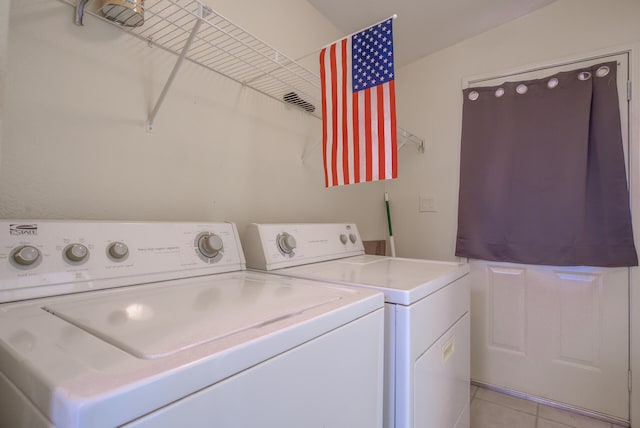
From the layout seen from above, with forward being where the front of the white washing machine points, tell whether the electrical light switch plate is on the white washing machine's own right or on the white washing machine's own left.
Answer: on the white washing machine's own left

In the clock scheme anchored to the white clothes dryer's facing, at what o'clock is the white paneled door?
The white paneled door is roughly at 9 o'clock from the white clothes dryer.

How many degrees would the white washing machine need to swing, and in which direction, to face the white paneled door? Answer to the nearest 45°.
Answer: approximately 45° to its left

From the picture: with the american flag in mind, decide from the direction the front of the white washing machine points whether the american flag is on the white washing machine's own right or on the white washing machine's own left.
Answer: on the white washing machine's own left

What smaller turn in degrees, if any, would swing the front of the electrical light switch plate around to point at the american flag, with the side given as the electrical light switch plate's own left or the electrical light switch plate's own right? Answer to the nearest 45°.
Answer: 0° — it already faces it

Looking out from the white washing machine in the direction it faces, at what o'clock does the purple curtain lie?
The purple curtain is roughly at 10 o'clock from the white washing machine.

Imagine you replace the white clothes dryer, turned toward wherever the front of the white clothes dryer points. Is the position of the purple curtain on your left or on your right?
on your left

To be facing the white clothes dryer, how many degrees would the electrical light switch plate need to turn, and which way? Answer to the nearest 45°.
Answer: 0° — it already faces it

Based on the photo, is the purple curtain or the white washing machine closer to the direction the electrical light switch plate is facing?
the white washing machine
